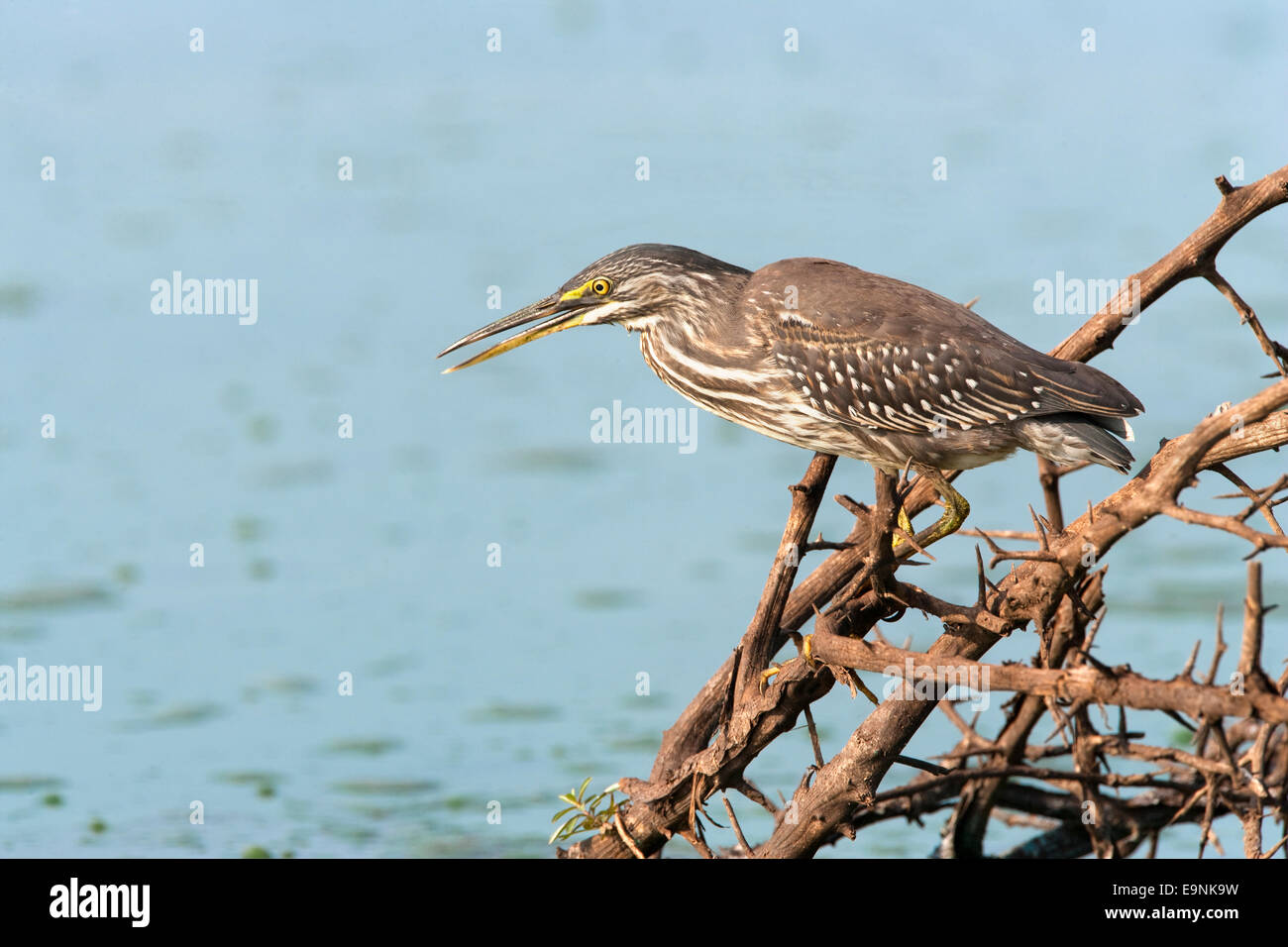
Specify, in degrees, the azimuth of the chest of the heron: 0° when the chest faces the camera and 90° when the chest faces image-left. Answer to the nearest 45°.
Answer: approximately 90°
